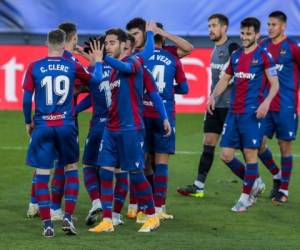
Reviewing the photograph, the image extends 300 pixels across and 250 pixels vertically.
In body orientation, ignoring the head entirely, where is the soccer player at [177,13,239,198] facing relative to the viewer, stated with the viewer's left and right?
facing the viewer and to the left of the viewer

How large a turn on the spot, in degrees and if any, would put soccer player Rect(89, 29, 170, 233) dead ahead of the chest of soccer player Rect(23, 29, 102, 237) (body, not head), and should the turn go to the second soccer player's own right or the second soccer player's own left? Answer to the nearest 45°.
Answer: approximately 90° to the second soccer player's own right

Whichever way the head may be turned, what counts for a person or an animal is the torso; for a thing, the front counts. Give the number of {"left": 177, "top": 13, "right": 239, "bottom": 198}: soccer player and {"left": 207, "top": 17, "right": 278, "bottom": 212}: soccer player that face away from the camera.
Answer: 0

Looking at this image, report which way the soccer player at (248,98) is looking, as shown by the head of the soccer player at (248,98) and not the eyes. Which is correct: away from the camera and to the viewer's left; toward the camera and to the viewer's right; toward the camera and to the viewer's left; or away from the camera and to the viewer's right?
toward the camera and to the viewer's left

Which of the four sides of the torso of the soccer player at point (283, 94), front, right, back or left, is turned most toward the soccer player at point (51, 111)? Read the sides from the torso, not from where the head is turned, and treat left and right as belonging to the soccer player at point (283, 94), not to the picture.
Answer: front

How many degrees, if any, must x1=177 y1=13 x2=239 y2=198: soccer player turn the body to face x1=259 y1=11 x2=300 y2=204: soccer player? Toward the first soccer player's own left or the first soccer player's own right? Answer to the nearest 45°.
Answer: approximately 135° to the first soccer player's own left

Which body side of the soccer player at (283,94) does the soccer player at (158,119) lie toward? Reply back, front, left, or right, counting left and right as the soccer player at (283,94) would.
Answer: front

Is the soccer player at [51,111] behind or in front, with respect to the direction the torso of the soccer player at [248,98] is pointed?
in front

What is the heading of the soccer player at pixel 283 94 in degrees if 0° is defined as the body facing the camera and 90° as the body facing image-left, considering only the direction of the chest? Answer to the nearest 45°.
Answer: approximately 45°

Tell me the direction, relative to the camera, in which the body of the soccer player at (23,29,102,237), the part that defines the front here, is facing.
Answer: away from the camera

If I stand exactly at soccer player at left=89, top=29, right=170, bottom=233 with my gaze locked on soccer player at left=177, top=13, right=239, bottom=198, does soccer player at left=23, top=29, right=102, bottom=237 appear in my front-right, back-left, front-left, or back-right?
back-left
